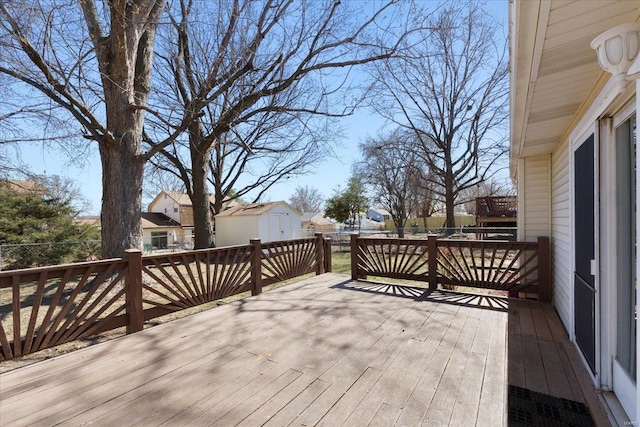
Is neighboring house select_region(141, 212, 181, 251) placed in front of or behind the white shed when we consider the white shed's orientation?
behind

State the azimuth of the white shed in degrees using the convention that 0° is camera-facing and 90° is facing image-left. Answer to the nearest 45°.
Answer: approximately 315°

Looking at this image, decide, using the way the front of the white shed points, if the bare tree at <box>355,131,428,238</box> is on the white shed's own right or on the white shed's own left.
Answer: on the white shed's own left

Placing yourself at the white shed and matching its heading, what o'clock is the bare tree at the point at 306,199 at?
The bare tree is roughly at 8 o'clock from the white shed.

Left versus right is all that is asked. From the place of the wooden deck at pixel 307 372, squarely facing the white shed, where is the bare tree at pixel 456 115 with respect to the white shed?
right

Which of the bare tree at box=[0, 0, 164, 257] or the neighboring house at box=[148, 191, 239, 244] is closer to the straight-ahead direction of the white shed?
the bare tree

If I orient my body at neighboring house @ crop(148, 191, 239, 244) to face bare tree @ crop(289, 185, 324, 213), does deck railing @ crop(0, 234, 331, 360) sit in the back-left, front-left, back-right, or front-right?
back-right

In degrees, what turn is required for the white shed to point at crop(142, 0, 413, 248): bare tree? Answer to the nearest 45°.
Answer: approximately 45° to its right

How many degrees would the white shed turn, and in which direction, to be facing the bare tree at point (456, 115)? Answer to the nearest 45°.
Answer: approximately 45° to its left

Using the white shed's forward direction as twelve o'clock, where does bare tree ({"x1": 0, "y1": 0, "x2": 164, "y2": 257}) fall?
The bare tree is roughly at 2 o'clock from the white shed.

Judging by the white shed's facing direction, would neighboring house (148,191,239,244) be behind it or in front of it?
behind
